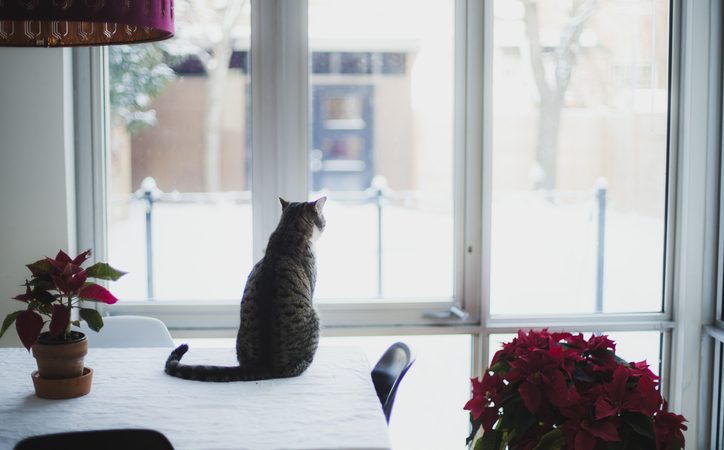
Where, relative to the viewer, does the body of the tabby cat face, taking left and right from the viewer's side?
facing away from the viewer and to the right of the viewer

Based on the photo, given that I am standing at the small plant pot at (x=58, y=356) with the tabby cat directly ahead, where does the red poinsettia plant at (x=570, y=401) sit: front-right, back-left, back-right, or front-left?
front-right

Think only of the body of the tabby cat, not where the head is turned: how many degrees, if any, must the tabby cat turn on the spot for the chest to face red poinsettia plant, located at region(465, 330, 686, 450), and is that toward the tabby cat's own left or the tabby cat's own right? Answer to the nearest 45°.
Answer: approximately 90° to the tabby cat's own right
